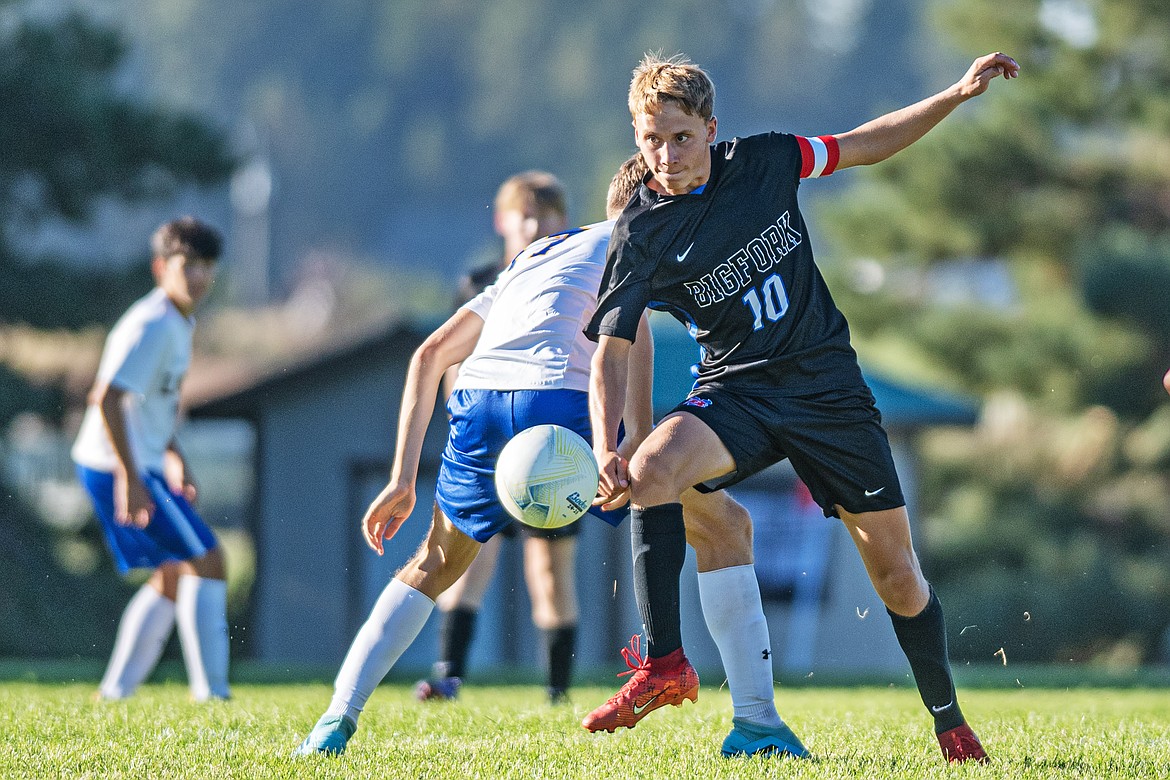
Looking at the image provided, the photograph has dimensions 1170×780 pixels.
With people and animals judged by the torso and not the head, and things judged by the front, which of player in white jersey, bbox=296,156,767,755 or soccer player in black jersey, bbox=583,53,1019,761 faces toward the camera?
the soccer player in black jersey

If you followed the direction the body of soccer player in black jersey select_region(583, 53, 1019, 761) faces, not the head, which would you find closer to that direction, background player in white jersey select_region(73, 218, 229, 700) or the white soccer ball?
the white soccer ball

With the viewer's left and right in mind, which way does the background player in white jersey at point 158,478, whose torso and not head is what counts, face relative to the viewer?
facing the viewer and to the right of the viewer

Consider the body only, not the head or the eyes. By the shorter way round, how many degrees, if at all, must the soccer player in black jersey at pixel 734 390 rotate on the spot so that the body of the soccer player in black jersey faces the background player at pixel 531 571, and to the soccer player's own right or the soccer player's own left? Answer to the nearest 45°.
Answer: approximately 135° to the soccer player's own right

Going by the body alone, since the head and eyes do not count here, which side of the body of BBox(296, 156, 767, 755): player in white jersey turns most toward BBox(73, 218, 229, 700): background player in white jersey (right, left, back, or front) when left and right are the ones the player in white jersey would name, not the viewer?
left

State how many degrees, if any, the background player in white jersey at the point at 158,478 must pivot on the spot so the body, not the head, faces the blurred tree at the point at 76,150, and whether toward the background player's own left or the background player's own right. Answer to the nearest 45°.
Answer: approximately 135° to the background player's own left

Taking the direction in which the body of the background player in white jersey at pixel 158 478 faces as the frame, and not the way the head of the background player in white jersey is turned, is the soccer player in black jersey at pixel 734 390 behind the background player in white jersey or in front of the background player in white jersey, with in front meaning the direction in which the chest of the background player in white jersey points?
in front

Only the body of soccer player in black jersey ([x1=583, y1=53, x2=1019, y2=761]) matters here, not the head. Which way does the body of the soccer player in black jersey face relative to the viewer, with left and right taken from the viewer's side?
facing the viewer

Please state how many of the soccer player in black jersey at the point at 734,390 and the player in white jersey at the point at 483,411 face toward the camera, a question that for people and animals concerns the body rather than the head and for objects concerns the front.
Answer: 1

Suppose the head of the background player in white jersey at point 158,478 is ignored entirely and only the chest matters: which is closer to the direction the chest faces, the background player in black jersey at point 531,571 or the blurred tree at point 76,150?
the background player in black jersey

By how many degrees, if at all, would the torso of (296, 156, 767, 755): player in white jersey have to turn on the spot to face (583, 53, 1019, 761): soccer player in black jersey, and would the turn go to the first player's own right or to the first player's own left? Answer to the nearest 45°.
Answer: approximately 90° to the first player's own right

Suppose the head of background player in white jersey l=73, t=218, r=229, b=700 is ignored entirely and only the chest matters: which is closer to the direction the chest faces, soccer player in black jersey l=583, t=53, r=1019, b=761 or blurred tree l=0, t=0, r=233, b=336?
the soccer player in black jersey

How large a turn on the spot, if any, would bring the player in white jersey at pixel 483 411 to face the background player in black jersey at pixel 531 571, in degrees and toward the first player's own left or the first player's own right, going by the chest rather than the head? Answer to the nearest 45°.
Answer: approximately 45° to the first player's own left

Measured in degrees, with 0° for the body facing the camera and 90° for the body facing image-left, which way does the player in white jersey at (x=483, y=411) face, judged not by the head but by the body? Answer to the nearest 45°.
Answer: approximately 225°

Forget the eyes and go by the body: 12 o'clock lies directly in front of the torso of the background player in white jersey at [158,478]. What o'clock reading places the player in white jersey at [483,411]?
The player in white jersey is roughly at 1 o'clock from the background player in white jersey.
